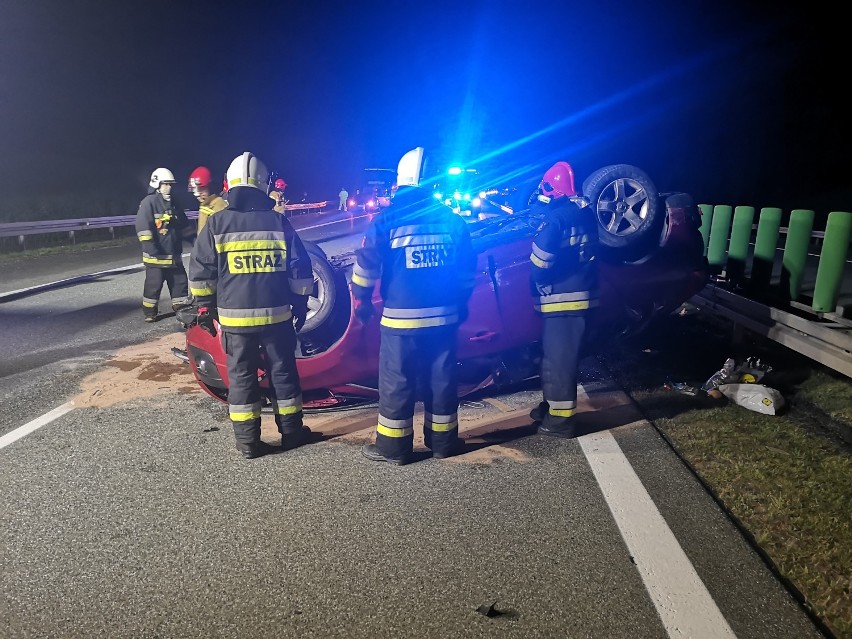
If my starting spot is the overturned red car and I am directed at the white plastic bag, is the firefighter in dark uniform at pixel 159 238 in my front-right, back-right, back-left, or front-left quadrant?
back-left

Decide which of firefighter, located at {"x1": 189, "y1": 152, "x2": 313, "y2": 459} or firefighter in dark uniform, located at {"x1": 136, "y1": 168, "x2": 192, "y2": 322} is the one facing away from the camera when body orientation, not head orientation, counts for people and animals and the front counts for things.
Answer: the firefighter

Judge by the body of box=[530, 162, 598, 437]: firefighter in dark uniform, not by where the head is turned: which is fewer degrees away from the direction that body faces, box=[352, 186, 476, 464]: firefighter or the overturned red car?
the overturned red car

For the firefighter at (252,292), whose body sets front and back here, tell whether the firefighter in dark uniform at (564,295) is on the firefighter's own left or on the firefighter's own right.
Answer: on the firefighter's own right

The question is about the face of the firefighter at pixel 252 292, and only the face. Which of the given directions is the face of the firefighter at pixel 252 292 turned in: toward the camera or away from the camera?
away from the camera

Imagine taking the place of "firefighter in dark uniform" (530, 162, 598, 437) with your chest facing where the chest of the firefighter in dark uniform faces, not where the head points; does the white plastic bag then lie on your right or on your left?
on your right

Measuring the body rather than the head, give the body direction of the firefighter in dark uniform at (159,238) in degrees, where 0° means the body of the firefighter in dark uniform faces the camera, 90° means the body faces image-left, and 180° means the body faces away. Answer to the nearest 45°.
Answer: approximately 315°

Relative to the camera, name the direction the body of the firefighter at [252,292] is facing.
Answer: away from the camera

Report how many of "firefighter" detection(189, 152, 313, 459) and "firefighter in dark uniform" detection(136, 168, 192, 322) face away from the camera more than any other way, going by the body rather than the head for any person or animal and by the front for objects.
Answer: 1

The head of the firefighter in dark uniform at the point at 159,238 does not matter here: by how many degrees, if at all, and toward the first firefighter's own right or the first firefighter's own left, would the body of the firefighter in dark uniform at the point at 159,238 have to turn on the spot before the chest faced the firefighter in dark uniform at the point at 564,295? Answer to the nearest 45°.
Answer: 0° — they already face them

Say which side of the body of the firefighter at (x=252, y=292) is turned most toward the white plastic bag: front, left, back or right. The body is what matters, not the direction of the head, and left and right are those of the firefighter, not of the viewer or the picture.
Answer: right

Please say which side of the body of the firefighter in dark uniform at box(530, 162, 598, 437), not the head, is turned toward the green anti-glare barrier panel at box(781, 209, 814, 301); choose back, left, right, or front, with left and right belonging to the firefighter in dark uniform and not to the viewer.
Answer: right

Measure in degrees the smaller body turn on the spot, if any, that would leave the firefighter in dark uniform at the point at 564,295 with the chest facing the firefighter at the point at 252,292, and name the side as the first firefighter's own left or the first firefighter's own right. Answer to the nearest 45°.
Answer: approximately 45° to the first firefighter's own left

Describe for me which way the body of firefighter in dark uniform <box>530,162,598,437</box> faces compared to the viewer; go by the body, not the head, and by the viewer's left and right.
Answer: facing away from the viewer and to the left of the viewer
